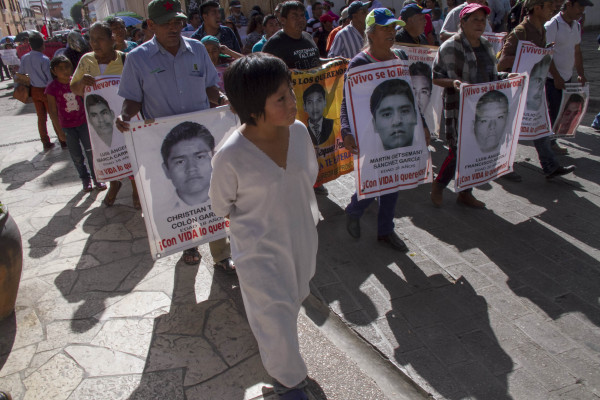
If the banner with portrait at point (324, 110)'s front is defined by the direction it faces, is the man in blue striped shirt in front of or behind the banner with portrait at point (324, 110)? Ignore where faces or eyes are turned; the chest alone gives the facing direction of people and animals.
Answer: behind

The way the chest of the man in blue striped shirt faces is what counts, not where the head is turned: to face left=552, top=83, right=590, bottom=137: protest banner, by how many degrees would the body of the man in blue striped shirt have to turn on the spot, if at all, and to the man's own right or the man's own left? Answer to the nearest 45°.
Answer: approximately 45° to the man's own left

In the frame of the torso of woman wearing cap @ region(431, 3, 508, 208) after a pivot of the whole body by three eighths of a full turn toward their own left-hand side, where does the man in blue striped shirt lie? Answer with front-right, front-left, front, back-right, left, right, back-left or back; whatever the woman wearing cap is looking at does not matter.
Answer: front-left

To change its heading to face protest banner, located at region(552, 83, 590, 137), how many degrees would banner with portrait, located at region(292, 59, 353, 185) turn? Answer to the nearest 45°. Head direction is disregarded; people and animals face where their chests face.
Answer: approximately 90° to its left

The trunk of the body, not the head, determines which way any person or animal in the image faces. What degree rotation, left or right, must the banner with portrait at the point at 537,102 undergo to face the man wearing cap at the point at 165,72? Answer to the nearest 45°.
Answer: approximately 90° to its right

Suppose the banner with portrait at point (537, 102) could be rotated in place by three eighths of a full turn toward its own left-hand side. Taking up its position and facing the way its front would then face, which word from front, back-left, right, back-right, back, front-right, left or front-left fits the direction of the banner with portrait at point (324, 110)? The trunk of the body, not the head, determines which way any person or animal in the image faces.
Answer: back-left

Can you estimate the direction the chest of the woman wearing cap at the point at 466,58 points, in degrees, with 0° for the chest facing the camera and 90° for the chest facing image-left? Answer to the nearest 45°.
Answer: approximately 315°

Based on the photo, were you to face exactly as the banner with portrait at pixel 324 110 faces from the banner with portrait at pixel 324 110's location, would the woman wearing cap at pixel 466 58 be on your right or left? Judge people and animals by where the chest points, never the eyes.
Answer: on your left

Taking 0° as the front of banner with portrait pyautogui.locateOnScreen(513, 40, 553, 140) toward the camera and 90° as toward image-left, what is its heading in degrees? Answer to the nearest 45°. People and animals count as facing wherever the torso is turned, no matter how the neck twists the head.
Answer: approximately 315°

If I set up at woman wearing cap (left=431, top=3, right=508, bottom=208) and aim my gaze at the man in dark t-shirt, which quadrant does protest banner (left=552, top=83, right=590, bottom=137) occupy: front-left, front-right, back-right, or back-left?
back-right

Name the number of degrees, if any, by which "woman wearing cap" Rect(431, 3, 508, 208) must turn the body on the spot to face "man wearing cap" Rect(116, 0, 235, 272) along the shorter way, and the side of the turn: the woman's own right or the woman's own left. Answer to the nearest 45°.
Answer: approximately 90° to the woman's own right

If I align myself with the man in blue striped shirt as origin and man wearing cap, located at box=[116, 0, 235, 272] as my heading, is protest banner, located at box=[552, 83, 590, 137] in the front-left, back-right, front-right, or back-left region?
back-left
